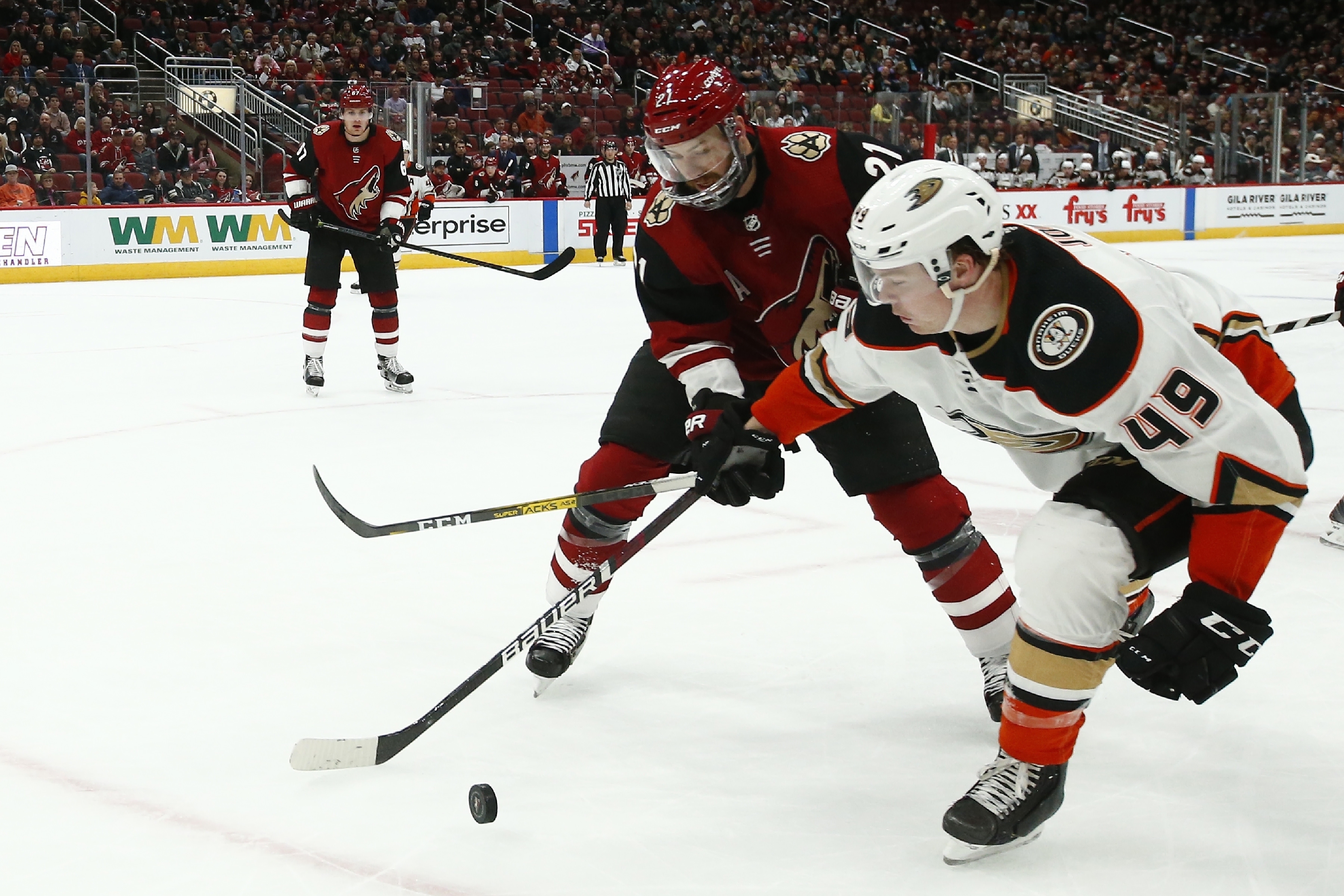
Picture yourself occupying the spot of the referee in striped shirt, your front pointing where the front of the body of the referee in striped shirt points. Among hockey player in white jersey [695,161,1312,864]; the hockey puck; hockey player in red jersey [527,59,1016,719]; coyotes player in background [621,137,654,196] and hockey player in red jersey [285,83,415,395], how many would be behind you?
1

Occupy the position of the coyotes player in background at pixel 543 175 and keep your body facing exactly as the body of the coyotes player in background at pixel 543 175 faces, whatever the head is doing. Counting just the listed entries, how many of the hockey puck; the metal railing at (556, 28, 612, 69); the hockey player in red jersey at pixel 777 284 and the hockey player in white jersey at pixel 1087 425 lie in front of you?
3

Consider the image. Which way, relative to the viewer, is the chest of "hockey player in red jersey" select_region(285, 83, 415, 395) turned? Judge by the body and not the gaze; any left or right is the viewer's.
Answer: facing the viewer

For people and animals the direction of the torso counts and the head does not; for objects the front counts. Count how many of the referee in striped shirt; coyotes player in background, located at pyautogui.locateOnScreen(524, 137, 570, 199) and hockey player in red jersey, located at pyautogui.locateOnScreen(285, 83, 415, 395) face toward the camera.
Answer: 3

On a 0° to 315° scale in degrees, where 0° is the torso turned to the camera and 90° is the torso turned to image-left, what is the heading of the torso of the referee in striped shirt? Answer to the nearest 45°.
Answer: approximately 0°

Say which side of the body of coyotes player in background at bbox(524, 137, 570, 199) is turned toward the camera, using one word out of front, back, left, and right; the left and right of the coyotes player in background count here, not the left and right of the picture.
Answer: front

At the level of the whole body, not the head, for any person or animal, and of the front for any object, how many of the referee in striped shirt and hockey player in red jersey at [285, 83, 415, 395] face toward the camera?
2

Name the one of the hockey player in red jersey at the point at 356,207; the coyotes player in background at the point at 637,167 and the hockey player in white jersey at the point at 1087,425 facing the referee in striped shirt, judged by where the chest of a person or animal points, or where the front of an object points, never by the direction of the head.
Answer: the coyotes player in background

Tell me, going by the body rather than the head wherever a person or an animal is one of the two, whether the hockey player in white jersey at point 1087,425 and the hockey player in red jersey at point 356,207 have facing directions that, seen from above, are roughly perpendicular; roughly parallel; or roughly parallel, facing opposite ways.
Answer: roughly perpendicular

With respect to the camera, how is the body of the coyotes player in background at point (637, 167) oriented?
toward the camera

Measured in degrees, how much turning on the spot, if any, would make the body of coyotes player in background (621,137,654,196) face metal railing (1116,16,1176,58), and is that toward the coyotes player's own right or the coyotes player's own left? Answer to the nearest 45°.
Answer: approximately 135° to the coyotes player's own left

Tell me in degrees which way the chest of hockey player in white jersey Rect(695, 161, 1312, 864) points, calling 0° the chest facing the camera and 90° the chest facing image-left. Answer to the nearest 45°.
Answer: approximately 45°

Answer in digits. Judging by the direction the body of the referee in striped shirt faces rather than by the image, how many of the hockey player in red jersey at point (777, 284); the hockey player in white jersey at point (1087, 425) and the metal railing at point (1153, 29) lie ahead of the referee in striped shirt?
2

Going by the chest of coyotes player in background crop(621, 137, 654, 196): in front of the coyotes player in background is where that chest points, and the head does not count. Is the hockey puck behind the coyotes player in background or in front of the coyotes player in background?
in front

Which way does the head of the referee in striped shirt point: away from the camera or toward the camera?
toward the camera

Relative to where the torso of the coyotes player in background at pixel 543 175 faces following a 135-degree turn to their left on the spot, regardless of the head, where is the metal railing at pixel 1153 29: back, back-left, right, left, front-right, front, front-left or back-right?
front

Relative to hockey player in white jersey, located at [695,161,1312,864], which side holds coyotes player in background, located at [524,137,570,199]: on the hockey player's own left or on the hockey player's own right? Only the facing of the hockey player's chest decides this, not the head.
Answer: on the hockey player's own right

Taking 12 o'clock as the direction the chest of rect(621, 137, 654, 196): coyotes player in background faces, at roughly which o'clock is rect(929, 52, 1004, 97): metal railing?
The metal railing is roughly at 7 o'clock from the coyotes player in background.

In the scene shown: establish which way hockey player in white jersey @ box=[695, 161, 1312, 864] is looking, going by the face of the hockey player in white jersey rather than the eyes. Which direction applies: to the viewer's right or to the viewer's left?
to the viewer's left
